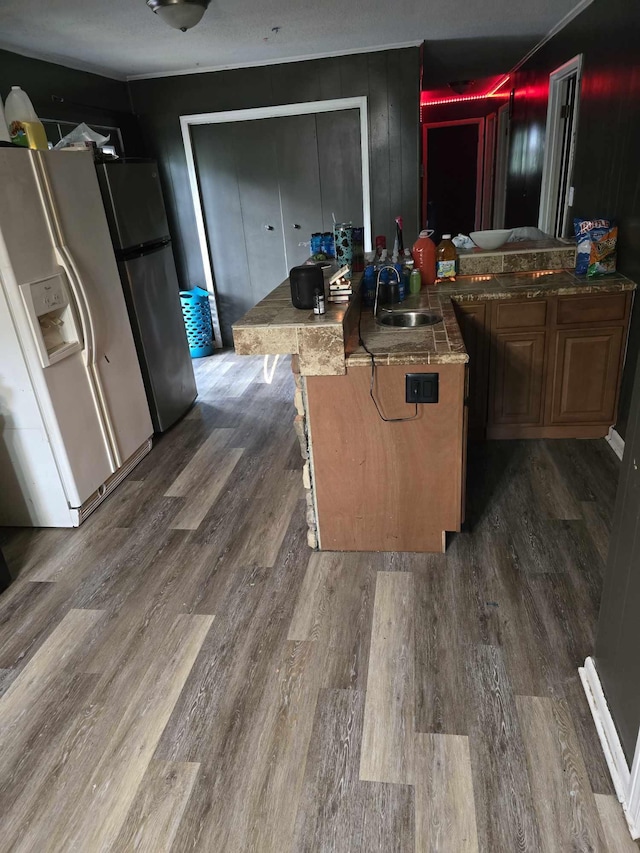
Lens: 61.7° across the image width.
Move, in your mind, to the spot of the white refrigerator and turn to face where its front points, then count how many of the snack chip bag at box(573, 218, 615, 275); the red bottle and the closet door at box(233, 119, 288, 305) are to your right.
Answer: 0

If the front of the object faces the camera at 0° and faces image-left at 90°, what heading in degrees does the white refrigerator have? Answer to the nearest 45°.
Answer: approximately 315°

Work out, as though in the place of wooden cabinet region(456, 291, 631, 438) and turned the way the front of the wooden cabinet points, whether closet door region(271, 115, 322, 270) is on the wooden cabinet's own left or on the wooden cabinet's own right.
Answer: on the wooden cabinet's own right

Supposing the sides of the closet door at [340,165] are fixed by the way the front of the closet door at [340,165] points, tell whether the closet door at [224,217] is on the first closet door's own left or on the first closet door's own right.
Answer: on the first closet door's own right

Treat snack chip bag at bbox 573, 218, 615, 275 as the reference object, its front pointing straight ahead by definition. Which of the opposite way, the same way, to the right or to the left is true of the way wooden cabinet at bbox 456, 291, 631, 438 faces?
the same way

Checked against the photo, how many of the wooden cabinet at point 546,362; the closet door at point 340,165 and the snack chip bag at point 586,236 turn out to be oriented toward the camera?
3

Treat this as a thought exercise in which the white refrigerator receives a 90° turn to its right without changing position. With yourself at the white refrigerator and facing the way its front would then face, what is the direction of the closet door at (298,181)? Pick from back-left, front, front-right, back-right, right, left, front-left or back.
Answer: back

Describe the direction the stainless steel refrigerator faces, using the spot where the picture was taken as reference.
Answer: facing the viewer and to the right of the viewer

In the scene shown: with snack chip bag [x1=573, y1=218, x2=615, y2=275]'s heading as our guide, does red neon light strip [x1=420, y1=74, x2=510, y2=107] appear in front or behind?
behind

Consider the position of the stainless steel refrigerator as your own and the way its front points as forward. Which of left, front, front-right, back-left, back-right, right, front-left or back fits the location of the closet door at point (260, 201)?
left

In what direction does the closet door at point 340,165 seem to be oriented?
toward the camera

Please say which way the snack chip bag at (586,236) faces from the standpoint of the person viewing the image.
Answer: facing the viewer

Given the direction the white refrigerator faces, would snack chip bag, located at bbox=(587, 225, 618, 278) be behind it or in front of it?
in front

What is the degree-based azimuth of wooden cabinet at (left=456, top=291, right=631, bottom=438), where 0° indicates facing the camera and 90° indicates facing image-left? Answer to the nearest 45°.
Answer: approximately 0°

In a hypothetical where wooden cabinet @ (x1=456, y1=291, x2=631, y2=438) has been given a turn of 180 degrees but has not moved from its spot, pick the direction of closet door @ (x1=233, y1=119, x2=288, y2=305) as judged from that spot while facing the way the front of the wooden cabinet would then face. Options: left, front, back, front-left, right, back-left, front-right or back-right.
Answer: front-left
